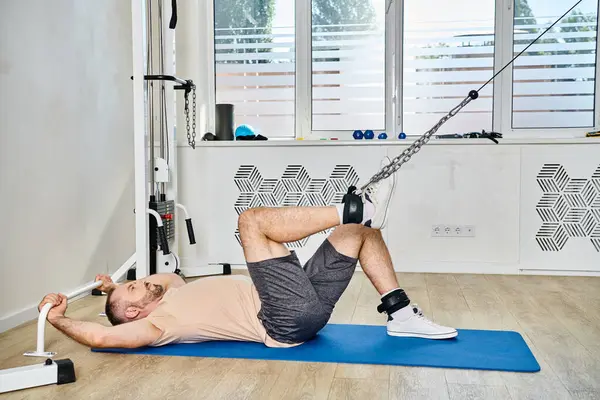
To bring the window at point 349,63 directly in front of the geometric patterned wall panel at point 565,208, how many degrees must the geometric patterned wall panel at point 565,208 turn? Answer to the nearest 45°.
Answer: approximately 90° to its right

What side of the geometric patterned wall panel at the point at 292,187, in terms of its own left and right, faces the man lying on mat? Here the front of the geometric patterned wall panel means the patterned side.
front

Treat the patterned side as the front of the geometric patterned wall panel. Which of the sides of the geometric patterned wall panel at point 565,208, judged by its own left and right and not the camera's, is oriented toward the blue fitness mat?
front

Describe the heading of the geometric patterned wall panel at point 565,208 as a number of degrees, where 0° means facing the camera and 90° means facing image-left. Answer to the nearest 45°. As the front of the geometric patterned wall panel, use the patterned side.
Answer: approximately 0°

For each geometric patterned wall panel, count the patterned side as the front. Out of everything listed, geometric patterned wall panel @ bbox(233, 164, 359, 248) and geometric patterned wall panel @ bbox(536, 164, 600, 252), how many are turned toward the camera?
2

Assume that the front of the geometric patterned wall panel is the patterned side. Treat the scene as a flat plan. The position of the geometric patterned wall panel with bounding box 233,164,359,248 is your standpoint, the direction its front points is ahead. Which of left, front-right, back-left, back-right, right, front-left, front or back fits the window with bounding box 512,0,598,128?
left

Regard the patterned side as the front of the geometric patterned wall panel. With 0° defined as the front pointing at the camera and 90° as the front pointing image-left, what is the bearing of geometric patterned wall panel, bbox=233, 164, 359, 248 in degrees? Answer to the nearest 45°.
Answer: approximately 0°

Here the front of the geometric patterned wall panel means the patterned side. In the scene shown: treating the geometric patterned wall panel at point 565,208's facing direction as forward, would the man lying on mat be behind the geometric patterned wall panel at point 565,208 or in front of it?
in front

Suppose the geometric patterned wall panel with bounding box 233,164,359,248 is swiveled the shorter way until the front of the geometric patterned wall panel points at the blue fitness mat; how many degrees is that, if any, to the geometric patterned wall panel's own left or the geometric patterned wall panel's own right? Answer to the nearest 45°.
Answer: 0° — it already faces it
